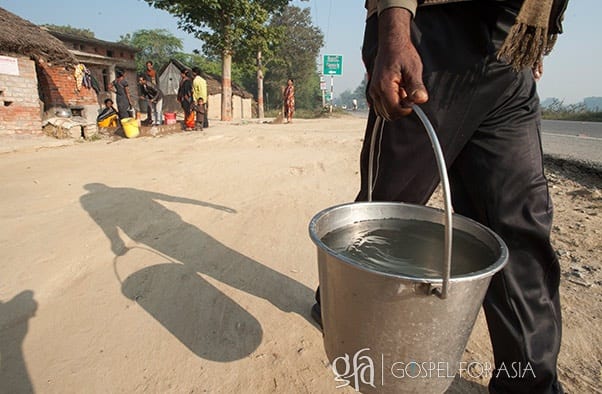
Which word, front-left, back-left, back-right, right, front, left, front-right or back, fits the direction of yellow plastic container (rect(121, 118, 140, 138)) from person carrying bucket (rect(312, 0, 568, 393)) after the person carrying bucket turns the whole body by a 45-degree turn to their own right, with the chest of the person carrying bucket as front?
back-right

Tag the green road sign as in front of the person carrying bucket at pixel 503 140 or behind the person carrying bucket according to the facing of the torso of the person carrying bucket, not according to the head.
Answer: behind

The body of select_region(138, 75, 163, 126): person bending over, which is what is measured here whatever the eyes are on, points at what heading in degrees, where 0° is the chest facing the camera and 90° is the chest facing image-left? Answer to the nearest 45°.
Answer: approximately 45°

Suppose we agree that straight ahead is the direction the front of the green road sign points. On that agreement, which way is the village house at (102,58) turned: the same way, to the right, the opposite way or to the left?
to the left

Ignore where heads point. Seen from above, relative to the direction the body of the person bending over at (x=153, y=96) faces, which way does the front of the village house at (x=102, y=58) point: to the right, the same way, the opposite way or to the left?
to the left

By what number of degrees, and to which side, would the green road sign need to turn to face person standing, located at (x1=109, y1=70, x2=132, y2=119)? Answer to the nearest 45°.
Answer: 0° — it already faces them

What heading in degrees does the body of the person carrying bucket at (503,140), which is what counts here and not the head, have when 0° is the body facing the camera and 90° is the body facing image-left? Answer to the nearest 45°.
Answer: approximately 315°
